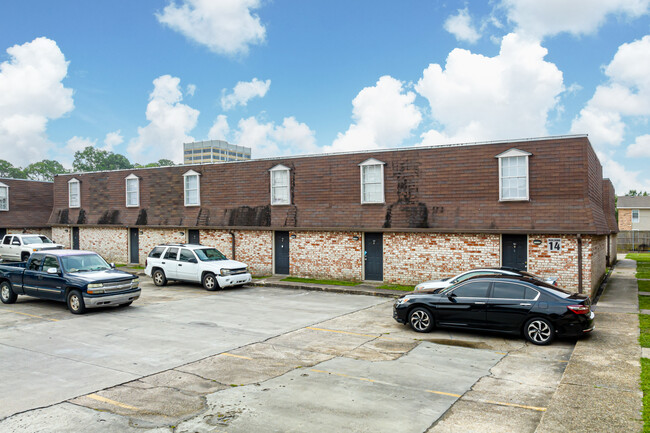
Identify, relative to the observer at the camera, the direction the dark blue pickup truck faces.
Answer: facing the viewer and to the right of the viewer

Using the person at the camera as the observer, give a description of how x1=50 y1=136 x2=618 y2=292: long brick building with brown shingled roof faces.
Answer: facing the viewer and to the left of the viewer

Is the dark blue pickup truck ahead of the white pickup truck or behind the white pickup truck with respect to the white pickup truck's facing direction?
ahead

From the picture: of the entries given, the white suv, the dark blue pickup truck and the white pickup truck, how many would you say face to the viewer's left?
0

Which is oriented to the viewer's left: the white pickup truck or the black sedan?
the black sedan

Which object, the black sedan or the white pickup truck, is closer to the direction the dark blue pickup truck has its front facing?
the black sedan

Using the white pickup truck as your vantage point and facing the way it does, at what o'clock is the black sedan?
The black sedan is roughly at 1 o'clock from the white pickup truck.

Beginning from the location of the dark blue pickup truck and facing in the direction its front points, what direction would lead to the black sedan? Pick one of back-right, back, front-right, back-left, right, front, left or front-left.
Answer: front

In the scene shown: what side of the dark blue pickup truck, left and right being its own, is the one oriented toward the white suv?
left

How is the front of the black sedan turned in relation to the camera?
facing to the left of the viewer

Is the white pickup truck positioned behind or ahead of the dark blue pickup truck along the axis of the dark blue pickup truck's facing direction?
behind

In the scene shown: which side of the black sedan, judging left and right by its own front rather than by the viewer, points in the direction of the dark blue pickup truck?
front

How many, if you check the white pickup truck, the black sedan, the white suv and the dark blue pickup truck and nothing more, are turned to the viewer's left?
1

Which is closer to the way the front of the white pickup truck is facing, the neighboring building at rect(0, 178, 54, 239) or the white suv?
the white suv
